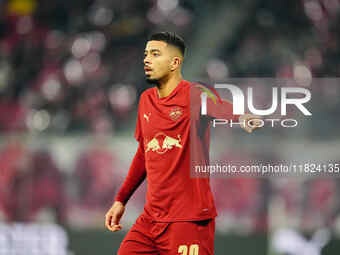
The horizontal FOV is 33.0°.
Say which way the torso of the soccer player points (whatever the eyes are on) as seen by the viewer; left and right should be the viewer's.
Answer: facing the viewer and to the left of the viewer

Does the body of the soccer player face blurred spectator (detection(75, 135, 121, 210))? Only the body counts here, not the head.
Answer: no

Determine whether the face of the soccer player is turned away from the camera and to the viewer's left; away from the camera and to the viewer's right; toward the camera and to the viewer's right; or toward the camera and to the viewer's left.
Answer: toward the camera and to the viewer's left
